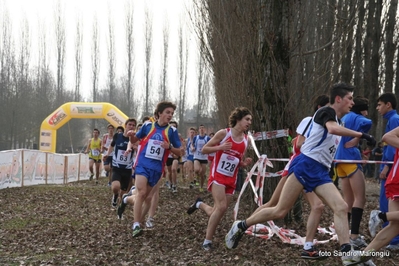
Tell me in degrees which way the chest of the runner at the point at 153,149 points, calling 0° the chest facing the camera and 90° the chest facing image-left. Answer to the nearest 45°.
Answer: approximately 315°
